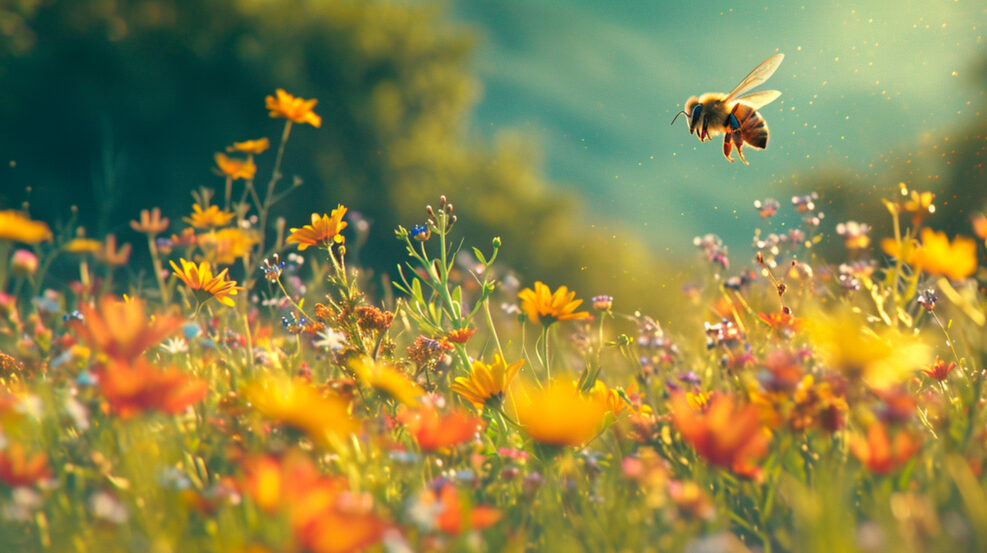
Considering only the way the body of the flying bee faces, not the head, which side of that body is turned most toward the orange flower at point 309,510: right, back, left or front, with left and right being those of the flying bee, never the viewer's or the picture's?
left

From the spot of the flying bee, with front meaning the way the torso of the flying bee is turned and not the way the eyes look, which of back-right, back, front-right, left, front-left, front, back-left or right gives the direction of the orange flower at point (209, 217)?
front-left

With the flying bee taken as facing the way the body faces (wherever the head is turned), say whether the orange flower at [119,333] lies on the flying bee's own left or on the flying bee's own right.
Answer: on the flying bee's own left

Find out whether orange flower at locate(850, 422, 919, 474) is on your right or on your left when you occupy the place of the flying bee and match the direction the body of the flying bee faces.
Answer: on your left

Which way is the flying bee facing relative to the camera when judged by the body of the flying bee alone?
to the viewer's left

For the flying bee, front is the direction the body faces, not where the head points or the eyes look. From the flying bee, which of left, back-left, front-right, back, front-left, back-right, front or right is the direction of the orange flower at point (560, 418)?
left

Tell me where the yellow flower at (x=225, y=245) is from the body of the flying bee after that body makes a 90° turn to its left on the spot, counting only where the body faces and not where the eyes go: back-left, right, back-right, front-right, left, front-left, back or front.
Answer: front-right
